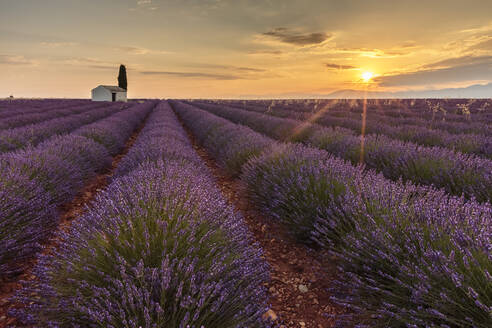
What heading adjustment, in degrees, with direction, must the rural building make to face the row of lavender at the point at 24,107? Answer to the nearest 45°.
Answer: approximately 45° to its right

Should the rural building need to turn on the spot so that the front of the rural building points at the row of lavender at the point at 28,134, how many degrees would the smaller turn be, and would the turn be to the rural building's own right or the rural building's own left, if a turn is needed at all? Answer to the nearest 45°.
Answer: approximately 45° to the rural building's own right

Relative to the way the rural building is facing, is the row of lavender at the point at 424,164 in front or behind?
in front

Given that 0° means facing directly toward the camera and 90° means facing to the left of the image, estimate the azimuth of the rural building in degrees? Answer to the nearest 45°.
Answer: approximately 315°

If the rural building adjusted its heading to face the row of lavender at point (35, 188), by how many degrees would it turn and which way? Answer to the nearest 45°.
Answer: approximately 45° to its right

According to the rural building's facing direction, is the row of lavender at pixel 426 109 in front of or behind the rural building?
in front
